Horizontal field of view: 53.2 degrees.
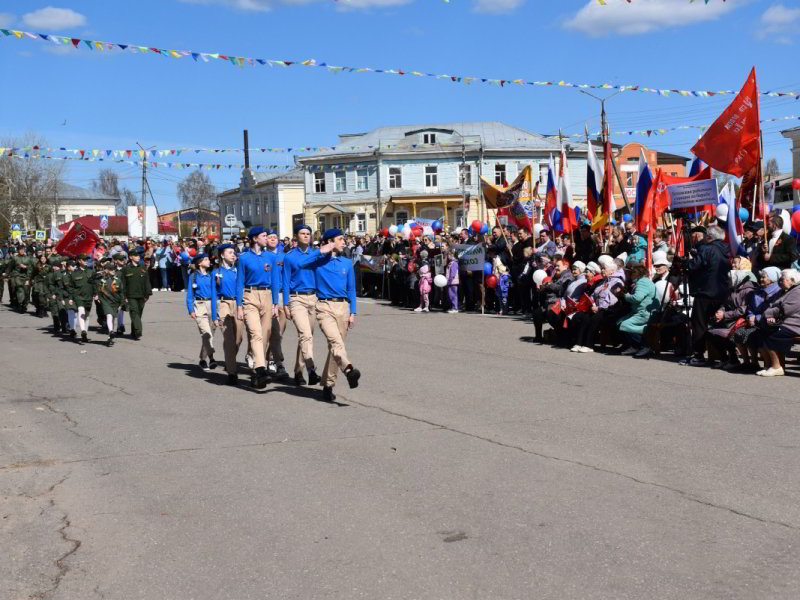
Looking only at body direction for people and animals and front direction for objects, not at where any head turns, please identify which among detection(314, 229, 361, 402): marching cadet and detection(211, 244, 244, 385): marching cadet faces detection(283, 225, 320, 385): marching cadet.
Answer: detection(211, 244, 244, 385): marching cadet

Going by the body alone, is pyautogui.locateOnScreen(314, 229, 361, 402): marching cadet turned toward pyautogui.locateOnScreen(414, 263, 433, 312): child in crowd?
no

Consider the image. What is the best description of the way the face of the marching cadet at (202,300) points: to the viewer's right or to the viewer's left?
to the viewer's right

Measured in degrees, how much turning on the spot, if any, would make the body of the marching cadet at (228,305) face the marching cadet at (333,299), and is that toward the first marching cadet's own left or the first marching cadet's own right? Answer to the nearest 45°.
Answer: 0° — they already face them

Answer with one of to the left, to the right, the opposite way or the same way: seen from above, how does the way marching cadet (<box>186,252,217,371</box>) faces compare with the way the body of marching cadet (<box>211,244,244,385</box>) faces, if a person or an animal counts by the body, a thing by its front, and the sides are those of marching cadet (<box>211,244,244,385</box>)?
the same way

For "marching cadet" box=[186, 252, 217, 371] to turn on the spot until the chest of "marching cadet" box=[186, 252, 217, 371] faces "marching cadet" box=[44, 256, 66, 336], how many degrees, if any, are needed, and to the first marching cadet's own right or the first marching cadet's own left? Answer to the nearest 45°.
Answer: approximately 180°

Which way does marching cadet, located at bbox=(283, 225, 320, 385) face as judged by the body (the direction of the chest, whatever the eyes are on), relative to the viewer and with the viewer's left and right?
facing the viewer and to the right of the viewer

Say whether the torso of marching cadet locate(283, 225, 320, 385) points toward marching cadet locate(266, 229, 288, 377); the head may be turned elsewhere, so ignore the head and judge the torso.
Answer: no

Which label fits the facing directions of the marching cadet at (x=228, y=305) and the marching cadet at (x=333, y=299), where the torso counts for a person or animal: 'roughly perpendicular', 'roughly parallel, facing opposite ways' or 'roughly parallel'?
roughly parallel

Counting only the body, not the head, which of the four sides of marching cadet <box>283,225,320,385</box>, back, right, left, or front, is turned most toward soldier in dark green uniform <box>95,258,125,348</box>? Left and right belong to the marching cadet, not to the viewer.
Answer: back

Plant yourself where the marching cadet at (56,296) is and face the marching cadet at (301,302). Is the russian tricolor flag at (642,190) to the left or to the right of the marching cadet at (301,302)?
left

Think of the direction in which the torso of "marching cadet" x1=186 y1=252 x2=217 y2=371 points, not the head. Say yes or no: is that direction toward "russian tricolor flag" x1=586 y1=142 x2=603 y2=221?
no

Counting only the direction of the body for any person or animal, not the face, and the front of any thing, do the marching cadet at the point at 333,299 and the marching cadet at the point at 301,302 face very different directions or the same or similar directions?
same or similar directions

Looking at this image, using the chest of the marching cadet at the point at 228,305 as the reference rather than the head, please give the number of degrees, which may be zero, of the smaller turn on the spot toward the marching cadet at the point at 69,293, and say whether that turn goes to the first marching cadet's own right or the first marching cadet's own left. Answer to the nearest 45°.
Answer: approximately 180°

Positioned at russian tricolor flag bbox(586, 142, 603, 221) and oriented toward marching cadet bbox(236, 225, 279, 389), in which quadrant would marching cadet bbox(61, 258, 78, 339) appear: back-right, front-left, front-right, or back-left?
front-right

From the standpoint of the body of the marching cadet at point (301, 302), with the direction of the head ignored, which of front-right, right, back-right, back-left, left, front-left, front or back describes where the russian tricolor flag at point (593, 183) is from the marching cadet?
left

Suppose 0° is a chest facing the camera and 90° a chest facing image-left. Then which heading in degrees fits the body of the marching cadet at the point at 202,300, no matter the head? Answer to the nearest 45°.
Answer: approximately 315°
